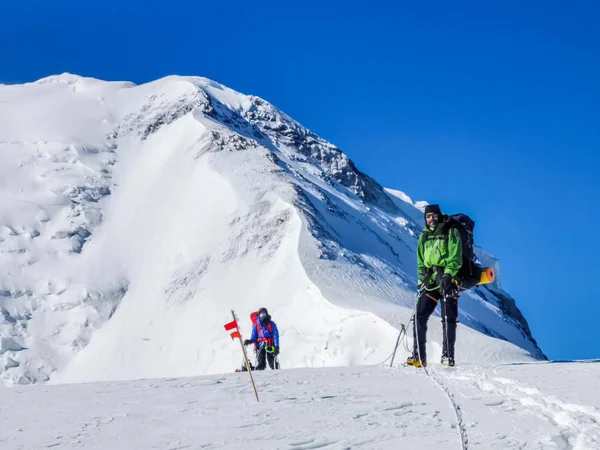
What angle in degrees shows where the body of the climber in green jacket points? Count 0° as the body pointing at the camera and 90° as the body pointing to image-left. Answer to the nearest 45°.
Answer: approximately 45°
